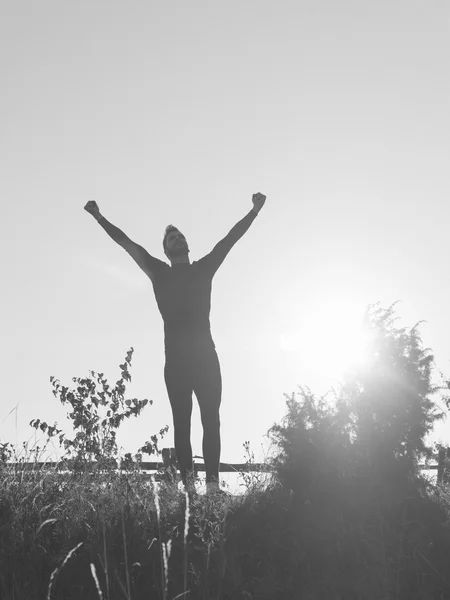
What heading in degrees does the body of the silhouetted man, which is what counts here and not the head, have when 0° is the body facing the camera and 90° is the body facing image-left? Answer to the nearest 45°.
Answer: approximately 0°
